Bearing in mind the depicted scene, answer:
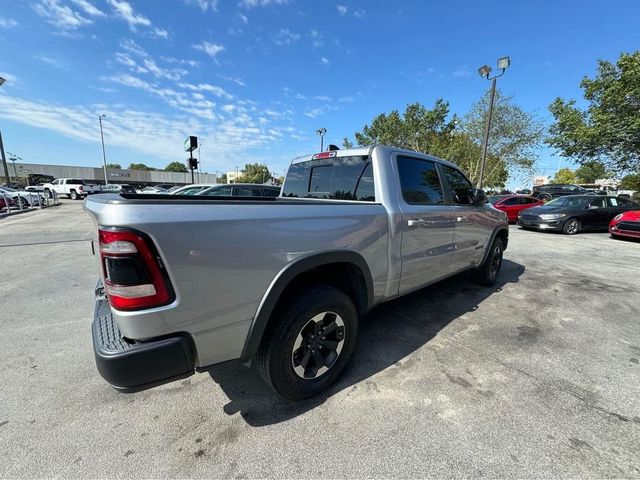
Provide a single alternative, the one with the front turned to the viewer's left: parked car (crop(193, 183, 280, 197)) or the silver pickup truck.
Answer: the parked car

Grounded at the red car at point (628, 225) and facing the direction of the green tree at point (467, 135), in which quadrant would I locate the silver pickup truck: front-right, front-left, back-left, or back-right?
back-left

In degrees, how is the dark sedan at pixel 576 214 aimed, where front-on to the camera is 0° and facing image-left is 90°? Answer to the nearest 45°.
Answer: approximately 45°

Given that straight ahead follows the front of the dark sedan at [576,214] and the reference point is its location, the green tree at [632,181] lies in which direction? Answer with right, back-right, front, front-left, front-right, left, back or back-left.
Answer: back-right

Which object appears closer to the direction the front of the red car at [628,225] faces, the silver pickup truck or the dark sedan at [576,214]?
the silver pickup truck

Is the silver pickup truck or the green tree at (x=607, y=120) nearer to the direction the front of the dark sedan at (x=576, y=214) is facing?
the silver pickup truck

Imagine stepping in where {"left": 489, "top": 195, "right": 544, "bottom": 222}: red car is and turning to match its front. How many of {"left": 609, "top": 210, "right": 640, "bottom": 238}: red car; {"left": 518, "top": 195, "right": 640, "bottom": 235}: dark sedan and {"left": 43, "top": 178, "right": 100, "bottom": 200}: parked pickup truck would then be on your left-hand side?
2

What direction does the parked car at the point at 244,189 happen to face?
to the viewer's left

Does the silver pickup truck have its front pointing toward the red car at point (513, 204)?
yes

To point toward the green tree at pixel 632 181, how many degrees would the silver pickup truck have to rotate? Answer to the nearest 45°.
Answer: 0° — it already faces it

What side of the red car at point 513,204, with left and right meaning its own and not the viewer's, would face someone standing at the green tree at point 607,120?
back

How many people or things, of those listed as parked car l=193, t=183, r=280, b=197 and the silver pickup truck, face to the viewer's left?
1

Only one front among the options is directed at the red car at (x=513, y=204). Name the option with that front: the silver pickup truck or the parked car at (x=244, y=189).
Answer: the silver pickup truck
